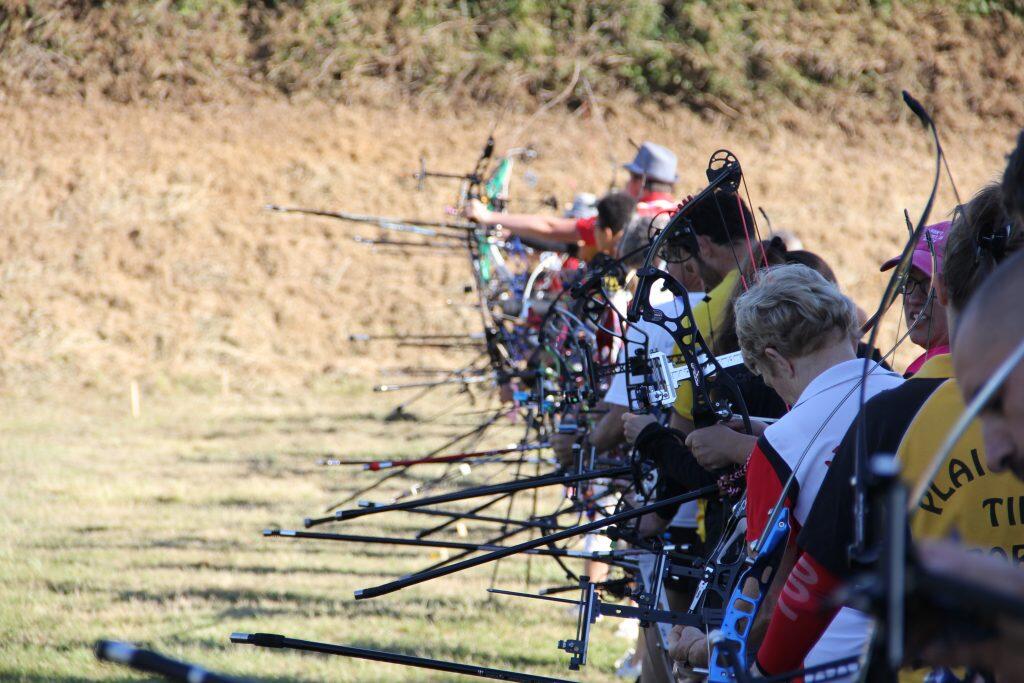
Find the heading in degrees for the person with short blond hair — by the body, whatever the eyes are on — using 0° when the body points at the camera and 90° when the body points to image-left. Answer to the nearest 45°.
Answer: approximately 135°
